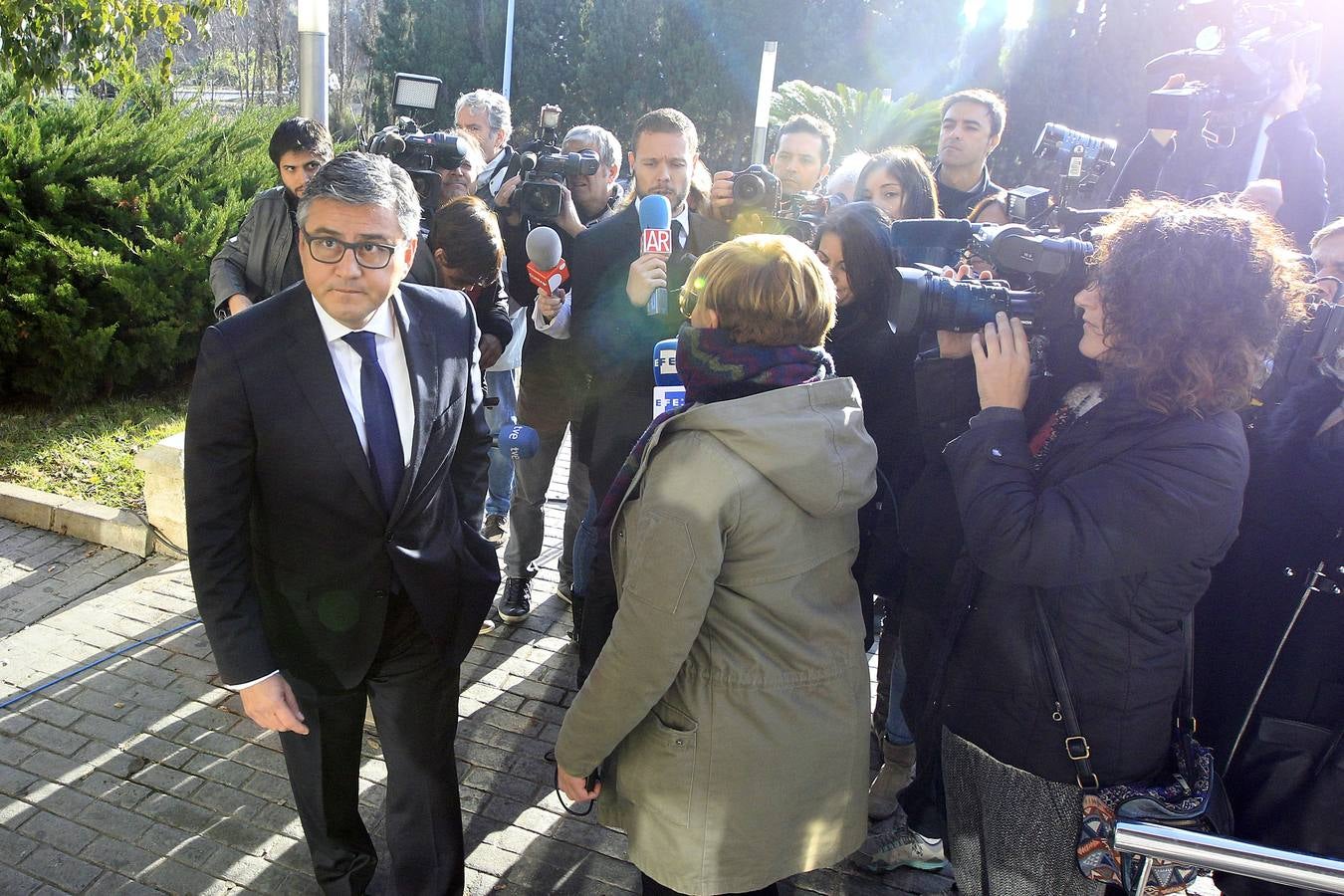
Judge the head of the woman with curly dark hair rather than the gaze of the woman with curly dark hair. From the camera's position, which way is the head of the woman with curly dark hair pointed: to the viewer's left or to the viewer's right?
to the viewer's left

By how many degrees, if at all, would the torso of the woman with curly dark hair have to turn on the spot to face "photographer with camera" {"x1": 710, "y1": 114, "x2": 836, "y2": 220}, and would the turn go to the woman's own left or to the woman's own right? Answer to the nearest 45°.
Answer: approximately 45° to the woman's own right

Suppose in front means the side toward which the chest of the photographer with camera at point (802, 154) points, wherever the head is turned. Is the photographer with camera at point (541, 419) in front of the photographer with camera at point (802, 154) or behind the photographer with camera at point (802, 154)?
in front

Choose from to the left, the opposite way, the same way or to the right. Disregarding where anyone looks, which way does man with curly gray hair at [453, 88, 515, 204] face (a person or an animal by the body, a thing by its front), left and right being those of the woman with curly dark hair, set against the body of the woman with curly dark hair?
to the left

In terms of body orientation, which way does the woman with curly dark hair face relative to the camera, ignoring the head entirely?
to the viewer's left

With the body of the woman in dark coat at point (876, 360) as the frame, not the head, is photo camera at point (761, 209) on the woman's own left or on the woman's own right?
on the woman's own right

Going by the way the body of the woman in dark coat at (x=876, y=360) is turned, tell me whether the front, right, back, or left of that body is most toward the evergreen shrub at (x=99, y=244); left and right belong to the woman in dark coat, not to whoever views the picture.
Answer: right

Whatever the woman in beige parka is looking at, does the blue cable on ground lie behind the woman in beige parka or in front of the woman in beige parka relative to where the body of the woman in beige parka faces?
in front

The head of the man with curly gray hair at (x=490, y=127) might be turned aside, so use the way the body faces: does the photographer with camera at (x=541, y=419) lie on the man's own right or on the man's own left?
on the man's own left

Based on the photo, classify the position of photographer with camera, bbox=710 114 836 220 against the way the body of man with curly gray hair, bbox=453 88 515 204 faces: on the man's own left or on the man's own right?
on the man's own left

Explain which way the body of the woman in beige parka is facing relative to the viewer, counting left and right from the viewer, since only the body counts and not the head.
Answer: facing away from the viewer and to the left of the viewer
